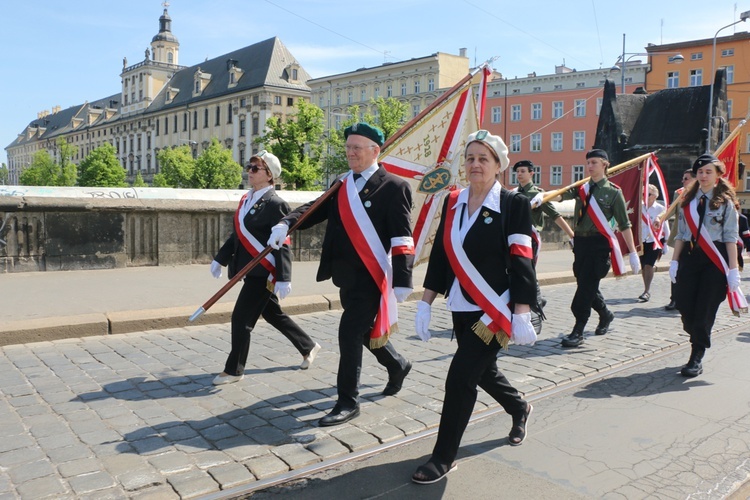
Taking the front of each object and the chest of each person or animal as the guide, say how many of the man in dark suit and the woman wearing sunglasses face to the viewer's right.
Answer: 0

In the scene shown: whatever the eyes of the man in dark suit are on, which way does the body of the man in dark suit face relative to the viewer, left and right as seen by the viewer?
facing the viewer and to the left of the viewer

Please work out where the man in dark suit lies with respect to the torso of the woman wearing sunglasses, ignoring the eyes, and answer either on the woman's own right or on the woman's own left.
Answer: on the woman's own left

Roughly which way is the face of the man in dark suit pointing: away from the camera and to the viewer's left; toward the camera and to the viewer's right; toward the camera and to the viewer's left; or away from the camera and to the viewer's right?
toward the camera and to the viewer's left

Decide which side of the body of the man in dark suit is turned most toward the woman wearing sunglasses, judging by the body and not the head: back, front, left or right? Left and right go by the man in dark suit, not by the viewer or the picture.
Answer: right

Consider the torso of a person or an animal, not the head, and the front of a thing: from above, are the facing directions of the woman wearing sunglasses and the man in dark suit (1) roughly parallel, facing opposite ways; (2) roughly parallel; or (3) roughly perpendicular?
roughly parallel

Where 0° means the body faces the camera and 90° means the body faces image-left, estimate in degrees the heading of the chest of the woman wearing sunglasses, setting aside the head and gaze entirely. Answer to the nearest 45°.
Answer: approximately 45°
